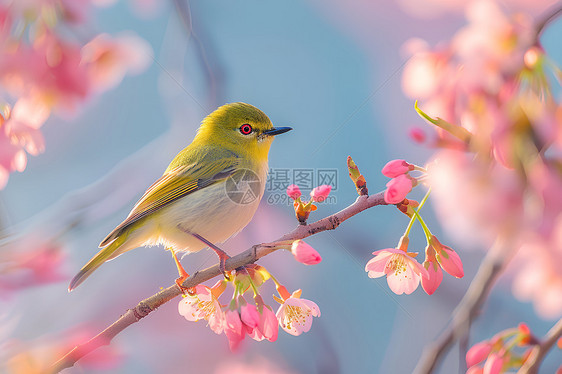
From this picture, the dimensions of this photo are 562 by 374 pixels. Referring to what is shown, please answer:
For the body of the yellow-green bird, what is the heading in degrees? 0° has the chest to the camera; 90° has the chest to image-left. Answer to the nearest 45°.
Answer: approximately 270°

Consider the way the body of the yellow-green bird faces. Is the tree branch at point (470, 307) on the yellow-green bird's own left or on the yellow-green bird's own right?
on the yellow-green bird's own left

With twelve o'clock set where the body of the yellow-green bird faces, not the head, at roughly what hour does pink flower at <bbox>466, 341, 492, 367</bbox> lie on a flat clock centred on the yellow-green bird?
The pink flower is roughly at 12 o'clock from the yellow-green bird.
